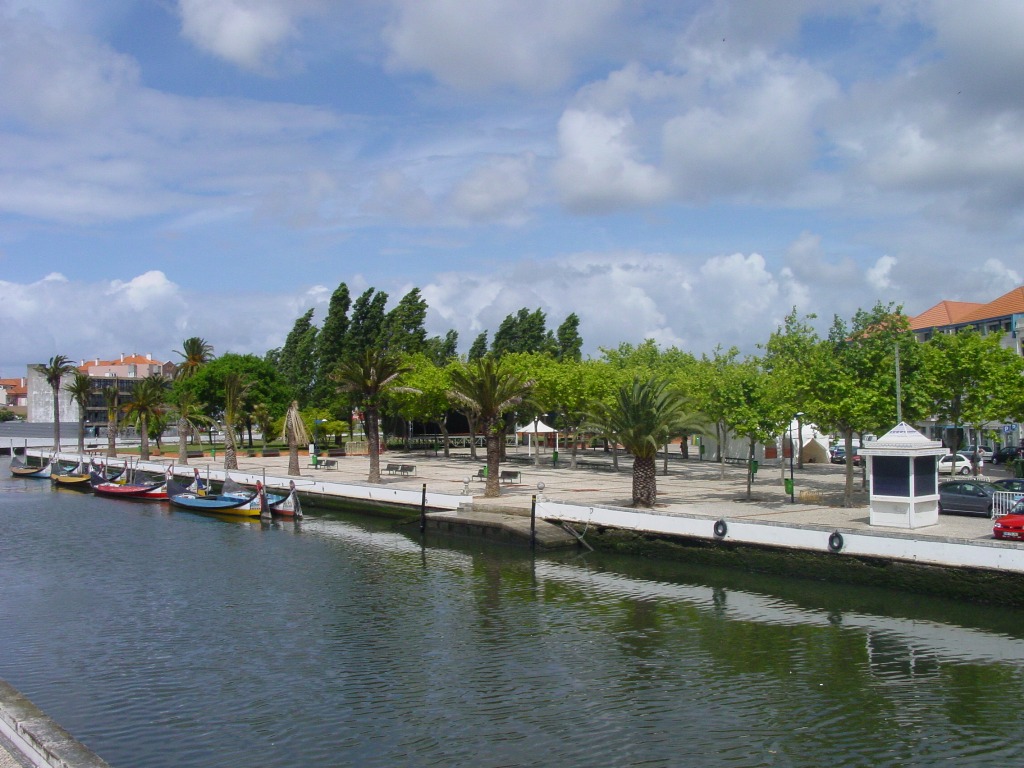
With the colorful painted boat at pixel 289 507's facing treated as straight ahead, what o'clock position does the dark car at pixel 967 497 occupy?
The dark car is roughly at 12 o'clock from the colorful painted boat.

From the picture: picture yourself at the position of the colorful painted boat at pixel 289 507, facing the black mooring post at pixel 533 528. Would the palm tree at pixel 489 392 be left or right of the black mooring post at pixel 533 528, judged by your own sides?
left

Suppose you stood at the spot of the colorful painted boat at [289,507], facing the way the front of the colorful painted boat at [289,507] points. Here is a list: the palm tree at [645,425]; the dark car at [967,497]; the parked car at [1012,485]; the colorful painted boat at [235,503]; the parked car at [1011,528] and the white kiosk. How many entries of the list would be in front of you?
5

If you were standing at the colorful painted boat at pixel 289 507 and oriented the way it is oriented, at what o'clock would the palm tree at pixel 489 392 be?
The palm tree is roughly at 11 o'clock from the colorful painted boat.

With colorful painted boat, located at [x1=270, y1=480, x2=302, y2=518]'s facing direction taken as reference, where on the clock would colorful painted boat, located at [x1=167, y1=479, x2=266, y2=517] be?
colorful painted boat, located at [x1=167, y1=479, x2=266, y2=517] is roughly at 6 o'clock from colorful painted boat, located at [x1=270, y1=480, x2=302, y2=518].

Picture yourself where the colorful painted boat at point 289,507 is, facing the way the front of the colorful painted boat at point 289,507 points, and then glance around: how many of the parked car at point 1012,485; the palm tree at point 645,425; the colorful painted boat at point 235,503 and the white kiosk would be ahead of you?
3

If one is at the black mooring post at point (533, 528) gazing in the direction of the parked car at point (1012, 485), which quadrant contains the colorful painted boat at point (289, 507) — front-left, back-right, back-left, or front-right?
back-left

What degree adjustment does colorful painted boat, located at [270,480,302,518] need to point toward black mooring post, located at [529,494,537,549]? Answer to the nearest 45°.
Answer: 0° — it already faces it
